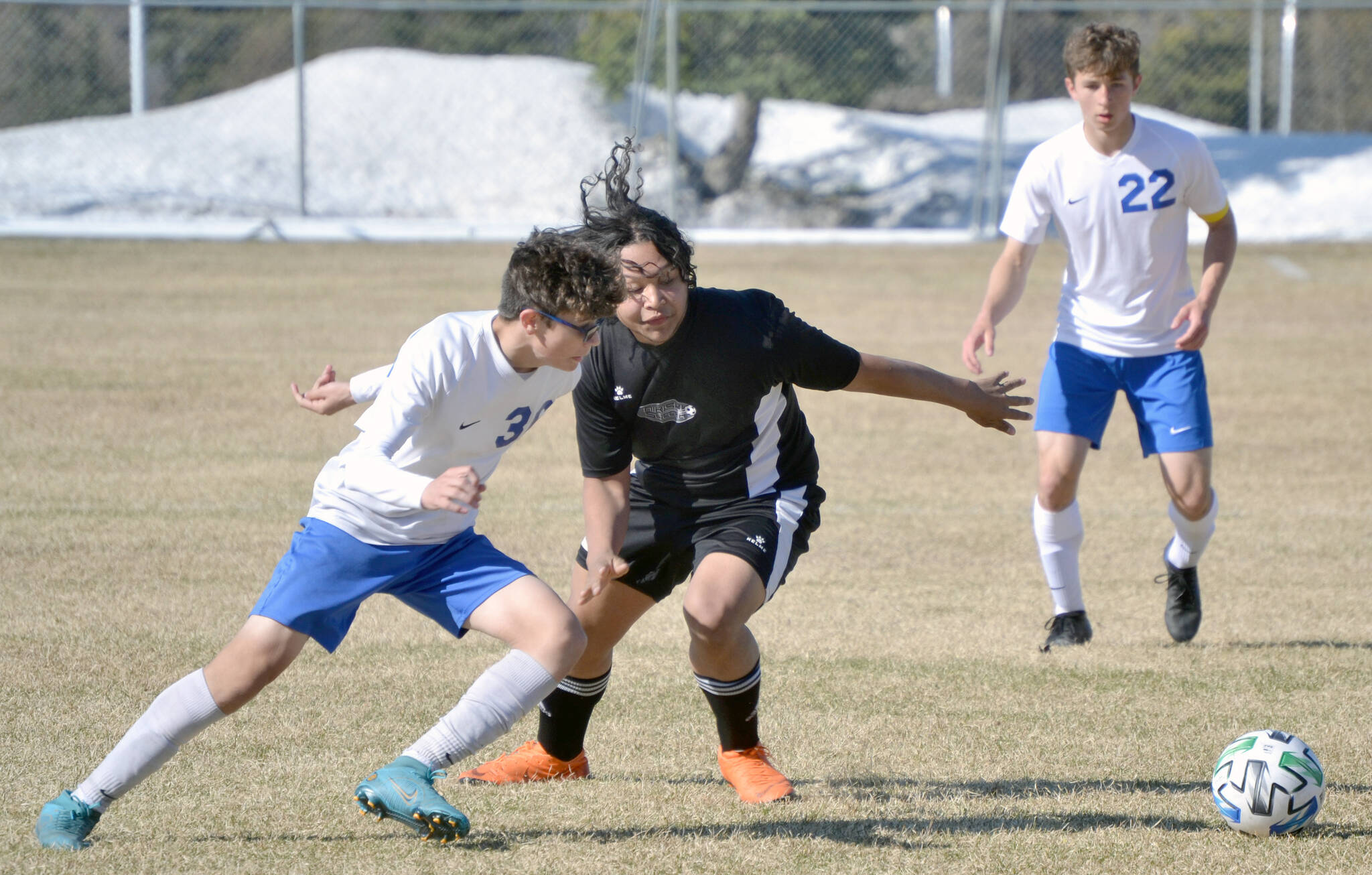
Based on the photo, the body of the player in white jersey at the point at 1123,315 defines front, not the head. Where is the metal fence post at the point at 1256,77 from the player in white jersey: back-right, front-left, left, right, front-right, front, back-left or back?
back

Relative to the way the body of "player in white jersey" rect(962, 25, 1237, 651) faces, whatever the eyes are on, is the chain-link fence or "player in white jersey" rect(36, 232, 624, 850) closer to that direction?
the player in white jersey

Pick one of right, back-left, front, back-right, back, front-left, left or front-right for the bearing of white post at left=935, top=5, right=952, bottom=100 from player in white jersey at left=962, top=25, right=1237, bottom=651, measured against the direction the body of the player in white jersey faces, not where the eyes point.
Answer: back

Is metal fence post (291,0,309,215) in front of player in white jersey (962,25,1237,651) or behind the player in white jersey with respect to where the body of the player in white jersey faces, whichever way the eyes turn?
behind

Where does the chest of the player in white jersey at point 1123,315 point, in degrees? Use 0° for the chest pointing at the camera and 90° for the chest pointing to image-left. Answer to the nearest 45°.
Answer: approximately 0°

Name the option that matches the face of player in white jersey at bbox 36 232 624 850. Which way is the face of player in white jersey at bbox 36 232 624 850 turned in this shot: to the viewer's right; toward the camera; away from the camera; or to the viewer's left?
to the viewer's right

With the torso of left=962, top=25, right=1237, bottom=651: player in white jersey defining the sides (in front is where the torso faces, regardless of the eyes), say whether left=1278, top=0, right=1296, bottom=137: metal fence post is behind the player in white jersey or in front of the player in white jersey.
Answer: behind

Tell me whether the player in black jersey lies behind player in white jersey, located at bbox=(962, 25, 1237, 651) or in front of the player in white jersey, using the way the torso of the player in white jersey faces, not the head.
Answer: in front

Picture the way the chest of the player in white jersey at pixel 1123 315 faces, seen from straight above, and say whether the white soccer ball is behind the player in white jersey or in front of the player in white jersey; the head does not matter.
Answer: in front

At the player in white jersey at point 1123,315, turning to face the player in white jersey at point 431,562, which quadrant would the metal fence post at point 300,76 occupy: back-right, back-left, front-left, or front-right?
back-right

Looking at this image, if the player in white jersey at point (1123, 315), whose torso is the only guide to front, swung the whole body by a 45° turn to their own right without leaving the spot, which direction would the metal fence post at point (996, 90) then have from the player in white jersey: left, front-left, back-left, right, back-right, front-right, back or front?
back-right
